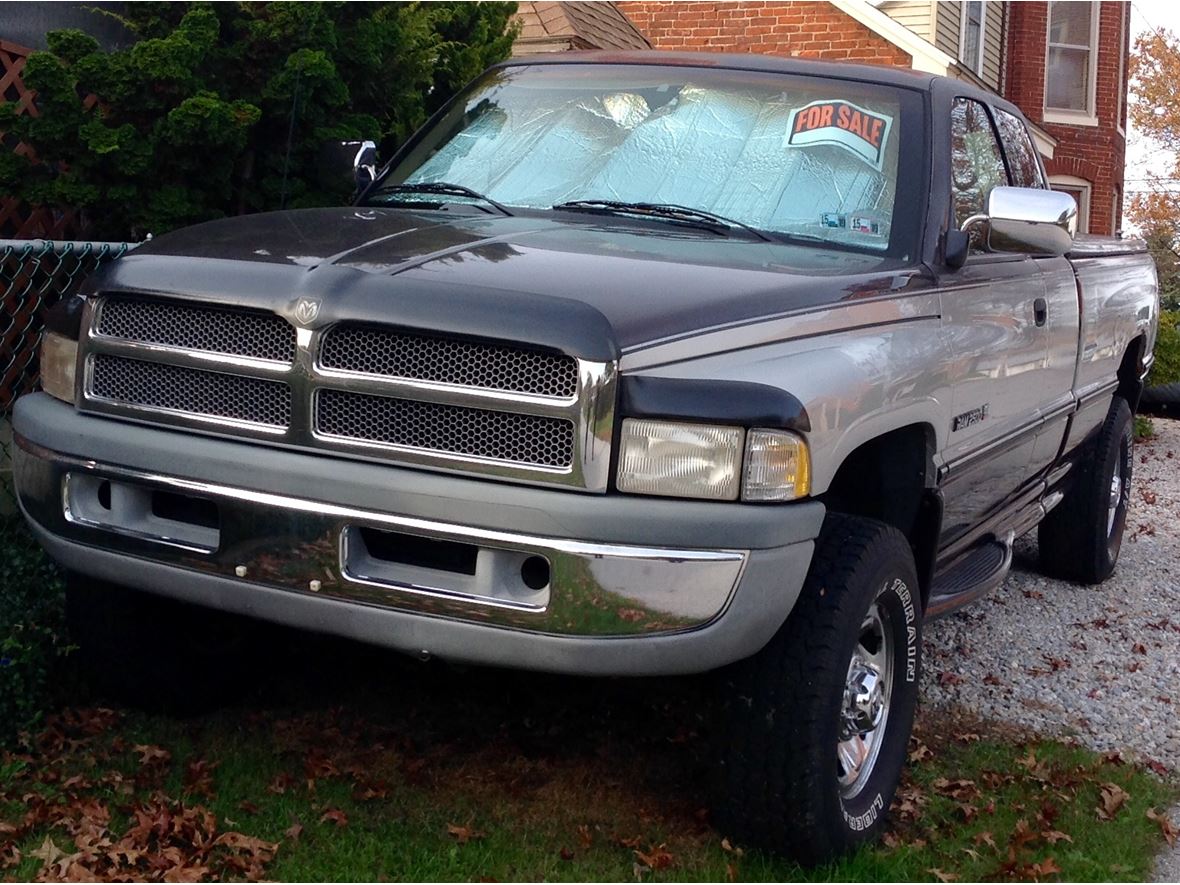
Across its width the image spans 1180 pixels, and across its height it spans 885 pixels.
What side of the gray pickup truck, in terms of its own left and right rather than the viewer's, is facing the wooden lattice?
right

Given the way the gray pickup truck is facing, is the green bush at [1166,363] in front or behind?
behind

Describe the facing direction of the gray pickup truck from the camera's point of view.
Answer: facing the viewer and to the left of the viewer

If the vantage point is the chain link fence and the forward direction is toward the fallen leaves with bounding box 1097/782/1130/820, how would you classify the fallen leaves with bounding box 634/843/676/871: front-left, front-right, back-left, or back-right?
front-right

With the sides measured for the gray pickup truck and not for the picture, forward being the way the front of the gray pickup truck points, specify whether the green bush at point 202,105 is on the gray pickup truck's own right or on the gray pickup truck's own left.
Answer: on the gray pickup truck's own right

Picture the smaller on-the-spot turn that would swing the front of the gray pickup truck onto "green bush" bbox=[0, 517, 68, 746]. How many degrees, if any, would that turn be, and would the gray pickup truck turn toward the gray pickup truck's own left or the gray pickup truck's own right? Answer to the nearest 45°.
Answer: approximately 90° to the gray pickup truck's own right

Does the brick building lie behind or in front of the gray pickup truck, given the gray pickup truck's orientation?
behind

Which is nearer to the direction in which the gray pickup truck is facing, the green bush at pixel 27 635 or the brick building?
the green bush

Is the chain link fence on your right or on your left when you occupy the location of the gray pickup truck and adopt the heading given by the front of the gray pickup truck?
on your right
